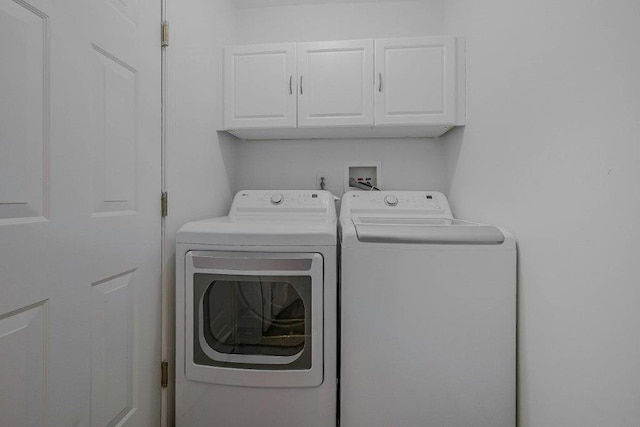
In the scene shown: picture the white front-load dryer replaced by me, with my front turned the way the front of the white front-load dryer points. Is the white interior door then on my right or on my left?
on my right

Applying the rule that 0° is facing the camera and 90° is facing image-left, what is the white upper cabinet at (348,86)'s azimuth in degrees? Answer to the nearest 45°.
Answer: approximately 0°

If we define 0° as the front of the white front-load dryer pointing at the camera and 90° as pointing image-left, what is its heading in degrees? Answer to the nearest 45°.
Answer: approximately 0°

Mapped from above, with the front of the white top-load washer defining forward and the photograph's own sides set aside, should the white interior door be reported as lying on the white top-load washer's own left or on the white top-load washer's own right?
on the white top-load washer's own right

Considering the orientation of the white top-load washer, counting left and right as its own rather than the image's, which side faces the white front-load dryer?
right

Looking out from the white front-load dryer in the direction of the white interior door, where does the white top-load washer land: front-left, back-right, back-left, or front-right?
back-left
